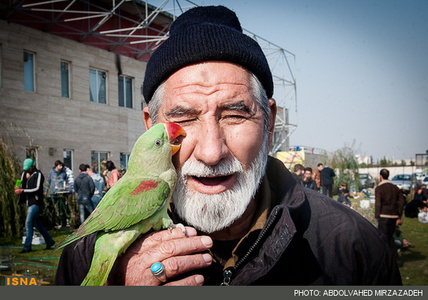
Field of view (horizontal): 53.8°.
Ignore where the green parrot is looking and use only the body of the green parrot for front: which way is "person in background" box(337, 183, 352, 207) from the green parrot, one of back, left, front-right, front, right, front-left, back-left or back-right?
front-left

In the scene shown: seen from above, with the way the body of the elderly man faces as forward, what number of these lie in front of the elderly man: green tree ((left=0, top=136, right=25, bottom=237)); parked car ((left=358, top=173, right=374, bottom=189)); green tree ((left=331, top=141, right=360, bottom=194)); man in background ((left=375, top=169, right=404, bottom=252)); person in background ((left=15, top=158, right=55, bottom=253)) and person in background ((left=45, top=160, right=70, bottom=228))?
0

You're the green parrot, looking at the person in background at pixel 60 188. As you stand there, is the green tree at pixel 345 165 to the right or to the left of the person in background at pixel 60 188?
right

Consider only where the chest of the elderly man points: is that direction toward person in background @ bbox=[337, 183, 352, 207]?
no

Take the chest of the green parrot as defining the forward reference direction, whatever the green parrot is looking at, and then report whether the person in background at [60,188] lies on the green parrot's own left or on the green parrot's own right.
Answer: on the green parrot's own left

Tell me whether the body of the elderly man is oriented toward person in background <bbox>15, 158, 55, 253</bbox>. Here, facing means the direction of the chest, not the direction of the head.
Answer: no

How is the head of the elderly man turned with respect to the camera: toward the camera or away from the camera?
toward the camera

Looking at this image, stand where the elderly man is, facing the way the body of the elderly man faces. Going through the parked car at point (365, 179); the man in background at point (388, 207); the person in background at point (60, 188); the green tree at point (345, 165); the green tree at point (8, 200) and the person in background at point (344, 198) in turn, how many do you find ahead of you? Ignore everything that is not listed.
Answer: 0

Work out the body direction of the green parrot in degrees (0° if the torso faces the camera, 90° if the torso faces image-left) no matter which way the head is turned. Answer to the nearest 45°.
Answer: approximately 270°

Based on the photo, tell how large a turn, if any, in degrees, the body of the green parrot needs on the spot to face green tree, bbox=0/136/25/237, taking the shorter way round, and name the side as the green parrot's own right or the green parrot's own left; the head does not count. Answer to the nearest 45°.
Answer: approximately 90° to the green parrot's own left

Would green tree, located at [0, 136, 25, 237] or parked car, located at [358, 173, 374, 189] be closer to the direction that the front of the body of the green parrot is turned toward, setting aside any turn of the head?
the parked car

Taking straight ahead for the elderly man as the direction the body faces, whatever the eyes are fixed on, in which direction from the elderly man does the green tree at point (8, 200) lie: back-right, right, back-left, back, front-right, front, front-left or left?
back-right

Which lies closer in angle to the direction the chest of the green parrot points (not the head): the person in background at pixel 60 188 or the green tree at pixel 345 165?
the green tree

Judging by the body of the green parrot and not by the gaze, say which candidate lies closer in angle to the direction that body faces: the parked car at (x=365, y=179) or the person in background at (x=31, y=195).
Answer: the parked car

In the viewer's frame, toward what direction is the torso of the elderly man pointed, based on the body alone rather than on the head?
toward the camera

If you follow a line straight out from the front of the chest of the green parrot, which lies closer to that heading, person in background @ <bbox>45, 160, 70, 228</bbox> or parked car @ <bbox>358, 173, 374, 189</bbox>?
the parked car
